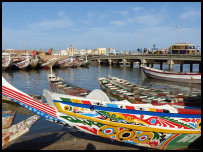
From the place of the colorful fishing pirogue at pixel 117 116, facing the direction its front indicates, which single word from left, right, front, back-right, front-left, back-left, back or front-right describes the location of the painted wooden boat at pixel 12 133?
front

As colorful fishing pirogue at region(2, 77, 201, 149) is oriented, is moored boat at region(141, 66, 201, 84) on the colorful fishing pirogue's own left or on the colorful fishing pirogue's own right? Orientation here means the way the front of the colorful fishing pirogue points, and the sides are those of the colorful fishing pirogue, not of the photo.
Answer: on the colorful fishing pirogue's own right

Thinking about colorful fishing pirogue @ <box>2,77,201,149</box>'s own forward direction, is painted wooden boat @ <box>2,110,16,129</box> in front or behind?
in front

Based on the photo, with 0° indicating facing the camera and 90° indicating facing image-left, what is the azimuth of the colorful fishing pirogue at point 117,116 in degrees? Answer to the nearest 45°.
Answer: approximately 90°

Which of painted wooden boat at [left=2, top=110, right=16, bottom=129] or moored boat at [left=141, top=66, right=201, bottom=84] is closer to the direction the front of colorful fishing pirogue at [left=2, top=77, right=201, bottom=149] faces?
the painted wooden boat
